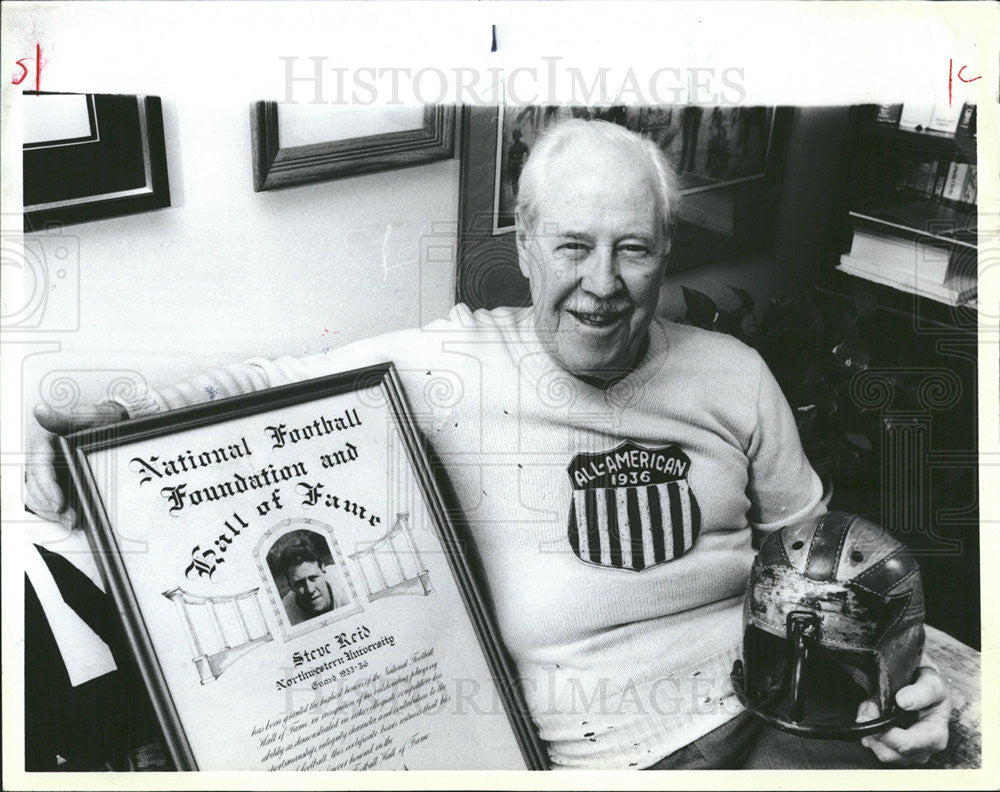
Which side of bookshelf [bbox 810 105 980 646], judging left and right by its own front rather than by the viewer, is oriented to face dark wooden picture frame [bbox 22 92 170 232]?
front

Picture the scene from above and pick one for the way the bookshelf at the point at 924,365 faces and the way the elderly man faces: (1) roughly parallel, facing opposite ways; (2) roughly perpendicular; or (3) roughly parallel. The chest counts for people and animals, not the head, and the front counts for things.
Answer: roughly perpendicular

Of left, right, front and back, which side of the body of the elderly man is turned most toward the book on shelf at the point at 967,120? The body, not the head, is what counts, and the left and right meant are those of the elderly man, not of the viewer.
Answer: left

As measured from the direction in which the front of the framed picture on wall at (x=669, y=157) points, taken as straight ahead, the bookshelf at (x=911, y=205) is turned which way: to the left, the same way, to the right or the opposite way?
to the right

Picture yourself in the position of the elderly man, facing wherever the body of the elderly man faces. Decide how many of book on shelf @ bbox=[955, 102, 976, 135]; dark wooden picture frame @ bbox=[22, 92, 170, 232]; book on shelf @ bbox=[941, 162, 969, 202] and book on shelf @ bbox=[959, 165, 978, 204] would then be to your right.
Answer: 1

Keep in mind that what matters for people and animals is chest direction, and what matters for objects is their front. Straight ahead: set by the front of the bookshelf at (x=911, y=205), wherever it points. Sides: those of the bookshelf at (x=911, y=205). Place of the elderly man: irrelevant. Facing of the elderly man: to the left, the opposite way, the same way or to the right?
to the left

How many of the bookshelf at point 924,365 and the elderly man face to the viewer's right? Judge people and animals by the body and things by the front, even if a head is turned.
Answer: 0
